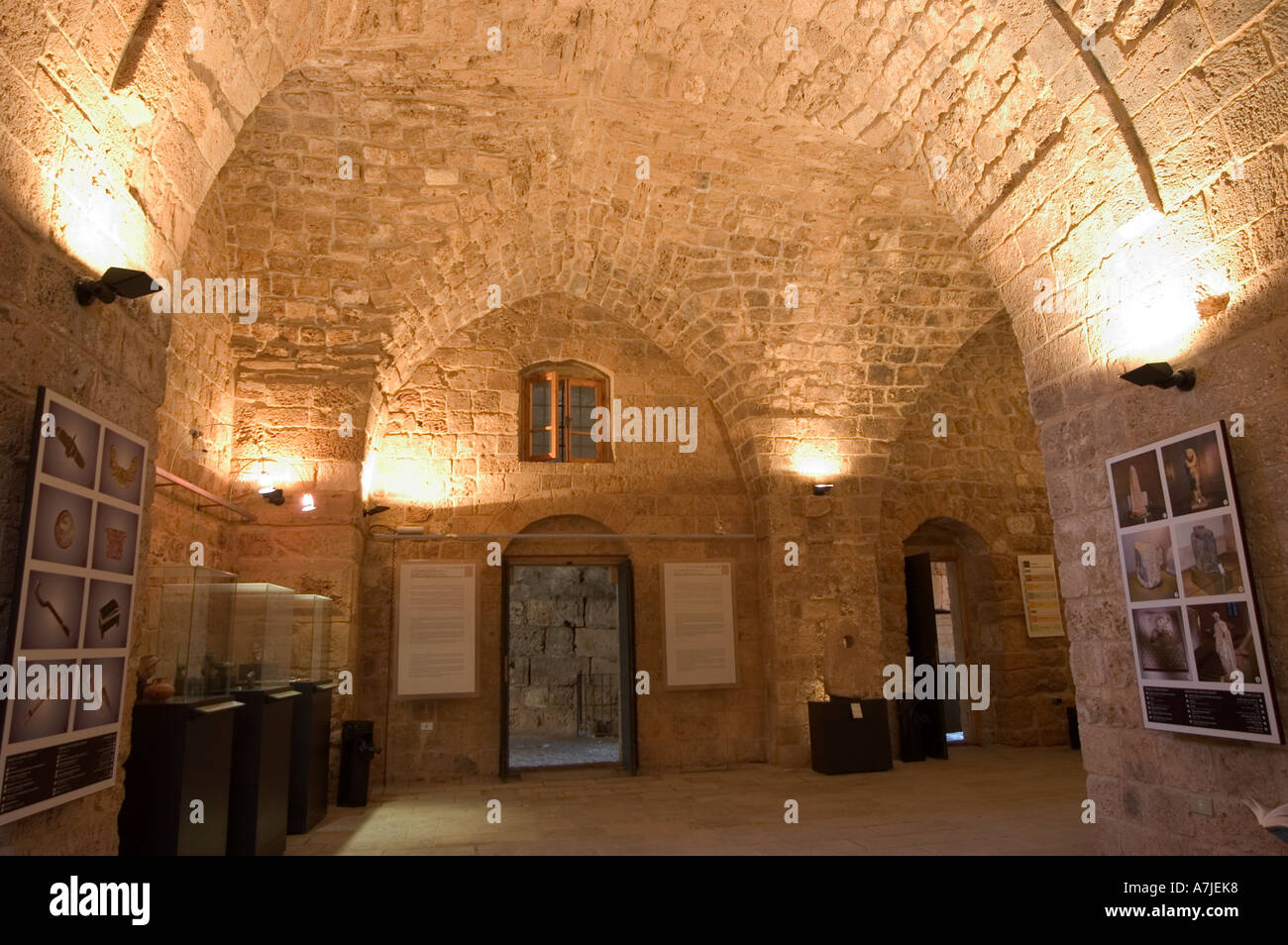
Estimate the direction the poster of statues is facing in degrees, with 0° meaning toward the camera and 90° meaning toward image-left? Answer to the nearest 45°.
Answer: approximately 45°

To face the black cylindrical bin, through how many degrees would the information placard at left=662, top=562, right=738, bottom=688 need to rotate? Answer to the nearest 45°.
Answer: approximately 45° to its right

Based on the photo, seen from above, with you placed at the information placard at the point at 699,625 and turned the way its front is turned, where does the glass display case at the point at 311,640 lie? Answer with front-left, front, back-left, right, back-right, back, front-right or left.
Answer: front-right

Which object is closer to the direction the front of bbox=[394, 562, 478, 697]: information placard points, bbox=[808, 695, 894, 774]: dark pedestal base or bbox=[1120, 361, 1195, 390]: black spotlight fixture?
the black spotlight fixture

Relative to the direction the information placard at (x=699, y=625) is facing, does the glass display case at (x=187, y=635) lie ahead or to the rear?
ahead

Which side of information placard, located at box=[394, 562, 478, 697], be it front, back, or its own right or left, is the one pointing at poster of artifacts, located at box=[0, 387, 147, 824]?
front

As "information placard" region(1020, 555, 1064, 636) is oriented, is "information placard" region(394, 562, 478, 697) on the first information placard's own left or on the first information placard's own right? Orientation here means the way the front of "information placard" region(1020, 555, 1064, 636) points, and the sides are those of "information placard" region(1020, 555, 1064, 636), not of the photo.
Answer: on the first information placard's own right

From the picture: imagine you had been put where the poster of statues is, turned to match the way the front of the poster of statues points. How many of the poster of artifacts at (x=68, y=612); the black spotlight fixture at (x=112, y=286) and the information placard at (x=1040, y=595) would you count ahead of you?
2

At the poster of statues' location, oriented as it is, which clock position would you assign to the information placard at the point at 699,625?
The information placard is roughly at 3 o'clock from the poster of statues.

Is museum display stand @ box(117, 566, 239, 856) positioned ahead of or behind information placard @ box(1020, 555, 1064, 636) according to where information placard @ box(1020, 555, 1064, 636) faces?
ahead

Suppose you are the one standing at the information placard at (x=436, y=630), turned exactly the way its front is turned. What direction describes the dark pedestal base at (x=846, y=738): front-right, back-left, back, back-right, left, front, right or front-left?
left

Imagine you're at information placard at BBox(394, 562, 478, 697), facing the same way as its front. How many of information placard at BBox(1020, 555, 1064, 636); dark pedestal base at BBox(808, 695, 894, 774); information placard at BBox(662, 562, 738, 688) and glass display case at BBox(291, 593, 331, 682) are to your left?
3

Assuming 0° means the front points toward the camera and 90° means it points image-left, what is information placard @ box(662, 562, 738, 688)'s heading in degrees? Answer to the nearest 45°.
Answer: approximately 0°

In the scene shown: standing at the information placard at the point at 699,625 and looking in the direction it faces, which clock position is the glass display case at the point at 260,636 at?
The glass display case is roughly at 1 o'clock from the information placard.

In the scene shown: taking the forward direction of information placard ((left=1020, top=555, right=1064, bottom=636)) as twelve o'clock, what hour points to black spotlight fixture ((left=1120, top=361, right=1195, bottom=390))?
The black spotlight fixture is roughly at 12 o'clock from the information placard.

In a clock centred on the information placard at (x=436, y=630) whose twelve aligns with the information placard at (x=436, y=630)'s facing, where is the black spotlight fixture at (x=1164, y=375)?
The black spotlight fixture is roughly at 11 o'clock from the information placard.

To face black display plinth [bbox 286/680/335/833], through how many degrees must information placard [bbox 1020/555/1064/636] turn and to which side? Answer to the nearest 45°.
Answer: approximately 45° to its right

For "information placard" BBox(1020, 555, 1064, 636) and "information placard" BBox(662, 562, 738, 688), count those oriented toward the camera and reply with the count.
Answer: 2
